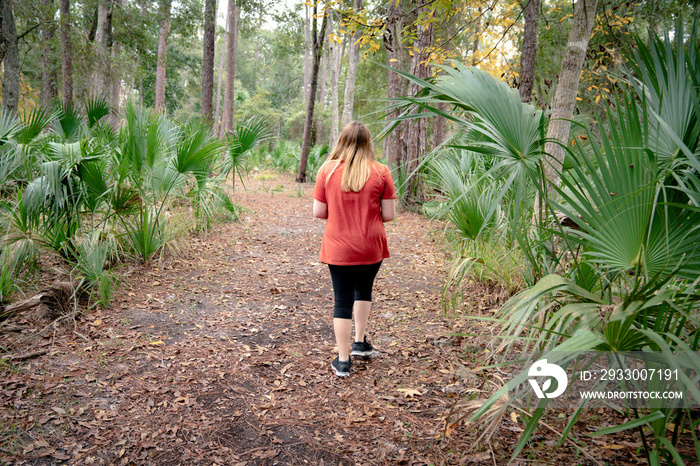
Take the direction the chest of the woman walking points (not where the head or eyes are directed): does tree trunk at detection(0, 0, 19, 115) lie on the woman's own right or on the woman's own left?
on the woman's own left

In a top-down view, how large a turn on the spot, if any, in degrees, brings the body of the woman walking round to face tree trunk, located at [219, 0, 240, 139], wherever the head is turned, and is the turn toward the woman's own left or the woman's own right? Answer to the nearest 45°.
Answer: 0° — they already face it

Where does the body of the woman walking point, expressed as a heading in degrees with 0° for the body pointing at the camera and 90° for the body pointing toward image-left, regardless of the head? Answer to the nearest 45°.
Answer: approximately 180°

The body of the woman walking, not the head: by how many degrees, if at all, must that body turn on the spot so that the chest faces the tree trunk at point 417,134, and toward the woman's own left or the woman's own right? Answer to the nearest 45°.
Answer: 0° — they already face it

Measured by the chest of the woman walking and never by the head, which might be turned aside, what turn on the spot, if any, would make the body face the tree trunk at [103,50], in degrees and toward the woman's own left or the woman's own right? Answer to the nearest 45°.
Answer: approximately 45° to the woman's own left

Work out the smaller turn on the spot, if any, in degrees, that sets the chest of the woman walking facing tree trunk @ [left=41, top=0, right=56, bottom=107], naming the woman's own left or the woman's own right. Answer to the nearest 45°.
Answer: approximately 45° to the woman's own left

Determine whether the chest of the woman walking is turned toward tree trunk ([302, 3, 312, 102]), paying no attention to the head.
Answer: yes

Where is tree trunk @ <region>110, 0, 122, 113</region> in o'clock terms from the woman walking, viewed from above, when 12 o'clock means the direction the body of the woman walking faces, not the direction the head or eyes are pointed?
The tree trunk is roughly at 11 o'clock from the woman walking.

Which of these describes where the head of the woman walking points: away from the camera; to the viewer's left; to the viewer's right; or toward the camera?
away from the camera
